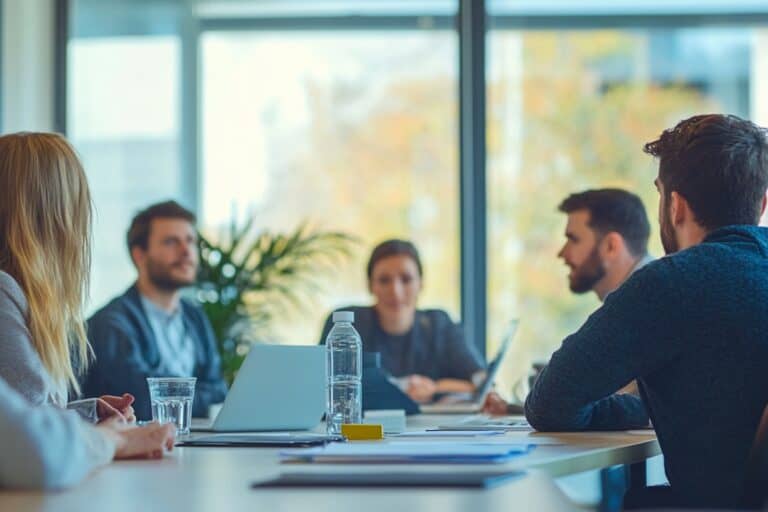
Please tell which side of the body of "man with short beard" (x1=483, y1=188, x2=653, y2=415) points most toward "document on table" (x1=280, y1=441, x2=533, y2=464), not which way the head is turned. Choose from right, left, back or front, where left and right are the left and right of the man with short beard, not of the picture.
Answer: left

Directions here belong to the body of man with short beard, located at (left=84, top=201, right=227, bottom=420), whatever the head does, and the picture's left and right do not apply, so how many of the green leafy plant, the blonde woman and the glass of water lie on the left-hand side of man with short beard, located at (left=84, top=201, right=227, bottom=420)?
1

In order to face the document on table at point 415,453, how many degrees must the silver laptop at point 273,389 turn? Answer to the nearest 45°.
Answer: approximately 135° to its left

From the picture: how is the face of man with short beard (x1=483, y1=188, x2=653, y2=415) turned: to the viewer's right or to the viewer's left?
to the viewer's left

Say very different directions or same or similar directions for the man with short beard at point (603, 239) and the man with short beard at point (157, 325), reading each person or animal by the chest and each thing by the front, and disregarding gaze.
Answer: very different directions

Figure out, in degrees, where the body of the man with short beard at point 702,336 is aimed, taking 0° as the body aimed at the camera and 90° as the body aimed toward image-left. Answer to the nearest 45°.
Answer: approximately 135°

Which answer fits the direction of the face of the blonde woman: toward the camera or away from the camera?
away from the camera

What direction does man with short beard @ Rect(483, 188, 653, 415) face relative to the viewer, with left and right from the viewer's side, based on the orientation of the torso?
facing to the left of the viewer

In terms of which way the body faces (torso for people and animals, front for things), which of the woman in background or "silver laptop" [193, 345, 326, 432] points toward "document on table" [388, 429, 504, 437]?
the woman in background

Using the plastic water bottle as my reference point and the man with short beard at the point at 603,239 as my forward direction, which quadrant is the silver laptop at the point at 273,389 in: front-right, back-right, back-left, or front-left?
back-left

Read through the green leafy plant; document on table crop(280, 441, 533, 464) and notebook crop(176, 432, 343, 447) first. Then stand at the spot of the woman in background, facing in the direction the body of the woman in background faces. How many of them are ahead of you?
2

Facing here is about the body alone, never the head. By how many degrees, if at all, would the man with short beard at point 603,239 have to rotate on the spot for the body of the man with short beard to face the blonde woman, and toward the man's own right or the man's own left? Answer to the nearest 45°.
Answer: approximately 45° to the man's own left

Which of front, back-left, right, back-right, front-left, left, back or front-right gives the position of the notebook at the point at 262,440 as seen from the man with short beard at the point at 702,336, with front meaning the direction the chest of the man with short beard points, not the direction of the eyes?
front-left

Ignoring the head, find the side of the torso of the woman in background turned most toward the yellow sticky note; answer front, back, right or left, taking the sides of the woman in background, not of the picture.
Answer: front

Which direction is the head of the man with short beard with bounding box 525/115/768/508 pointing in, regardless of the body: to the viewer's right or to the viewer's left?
to the viewer's left
